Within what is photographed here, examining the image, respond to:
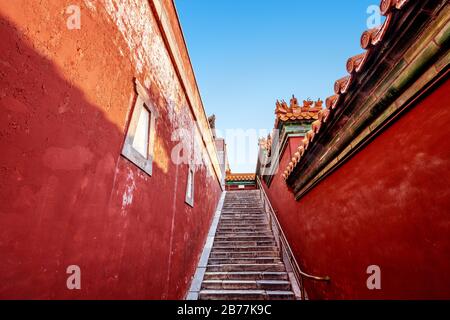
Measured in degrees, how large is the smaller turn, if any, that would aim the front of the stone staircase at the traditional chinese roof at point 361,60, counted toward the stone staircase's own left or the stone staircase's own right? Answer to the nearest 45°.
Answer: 0° — it already faces it

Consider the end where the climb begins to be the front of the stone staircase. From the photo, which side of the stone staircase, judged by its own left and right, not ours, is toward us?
front
